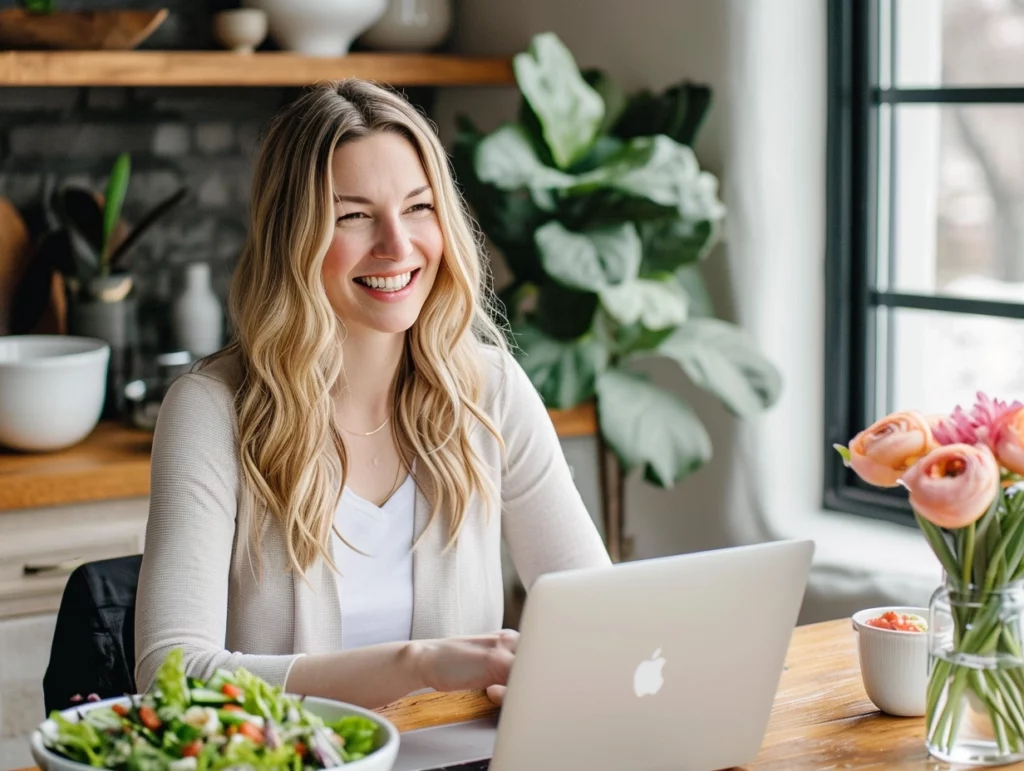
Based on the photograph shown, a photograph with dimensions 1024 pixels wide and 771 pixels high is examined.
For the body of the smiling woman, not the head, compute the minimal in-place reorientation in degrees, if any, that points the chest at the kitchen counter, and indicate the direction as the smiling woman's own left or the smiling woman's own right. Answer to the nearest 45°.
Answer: approximately 180°

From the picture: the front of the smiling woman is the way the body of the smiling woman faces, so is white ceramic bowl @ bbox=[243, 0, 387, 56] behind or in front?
behind

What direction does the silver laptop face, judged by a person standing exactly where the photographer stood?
facing away from the viewer and to the left of the viewer

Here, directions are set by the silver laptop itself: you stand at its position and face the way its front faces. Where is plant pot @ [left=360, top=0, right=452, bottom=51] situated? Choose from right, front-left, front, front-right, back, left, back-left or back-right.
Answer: front-right

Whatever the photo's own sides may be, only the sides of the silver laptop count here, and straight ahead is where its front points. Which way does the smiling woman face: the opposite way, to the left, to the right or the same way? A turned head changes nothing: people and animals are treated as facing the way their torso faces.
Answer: the opposite way

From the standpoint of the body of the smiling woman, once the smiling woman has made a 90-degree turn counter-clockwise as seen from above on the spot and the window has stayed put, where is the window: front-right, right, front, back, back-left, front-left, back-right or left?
front

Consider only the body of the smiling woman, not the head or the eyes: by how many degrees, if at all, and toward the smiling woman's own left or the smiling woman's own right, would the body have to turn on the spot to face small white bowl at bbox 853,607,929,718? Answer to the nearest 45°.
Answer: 0° — they already face it

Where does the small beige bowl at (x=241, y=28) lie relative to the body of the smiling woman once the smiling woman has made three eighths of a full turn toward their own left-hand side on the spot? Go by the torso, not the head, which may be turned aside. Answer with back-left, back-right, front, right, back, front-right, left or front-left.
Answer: front
